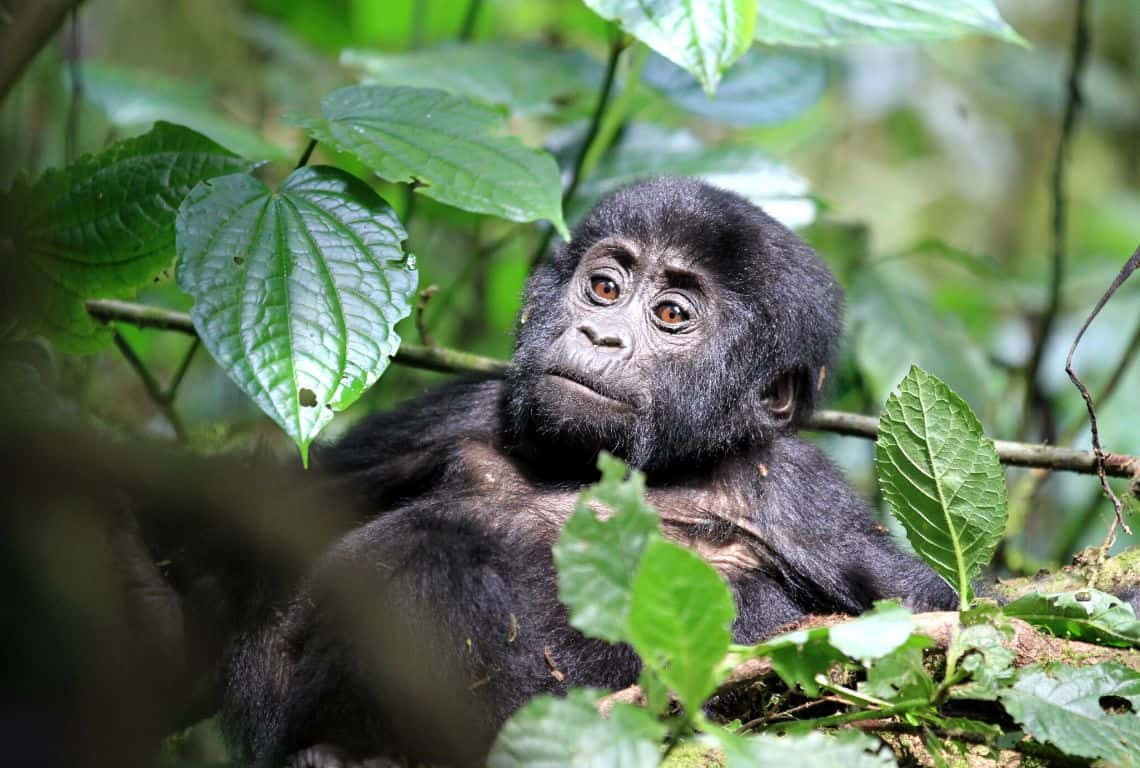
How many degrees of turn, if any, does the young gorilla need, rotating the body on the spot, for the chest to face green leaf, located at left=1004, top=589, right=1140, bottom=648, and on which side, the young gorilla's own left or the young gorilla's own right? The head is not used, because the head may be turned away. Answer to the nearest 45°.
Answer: approximately 90° to the young gorilla's own left

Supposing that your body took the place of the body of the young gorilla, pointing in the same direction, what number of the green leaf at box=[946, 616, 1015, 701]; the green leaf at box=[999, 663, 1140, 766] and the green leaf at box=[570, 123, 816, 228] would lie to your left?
2

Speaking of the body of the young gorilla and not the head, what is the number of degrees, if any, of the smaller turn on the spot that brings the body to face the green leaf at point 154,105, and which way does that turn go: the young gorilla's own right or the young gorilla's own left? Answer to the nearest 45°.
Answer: approximately 90° to the young gorilla's own right

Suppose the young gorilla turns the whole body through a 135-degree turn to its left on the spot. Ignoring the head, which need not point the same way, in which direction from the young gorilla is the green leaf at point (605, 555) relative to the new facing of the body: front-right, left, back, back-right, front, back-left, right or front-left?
right

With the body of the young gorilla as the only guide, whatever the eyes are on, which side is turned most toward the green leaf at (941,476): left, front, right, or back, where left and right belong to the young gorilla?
left

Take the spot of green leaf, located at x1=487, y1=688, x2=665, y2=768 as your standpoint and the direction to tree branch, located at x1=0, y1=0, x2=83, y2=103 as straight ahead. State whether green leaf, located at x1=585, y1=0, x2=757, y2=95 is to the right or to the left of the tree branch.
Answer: right

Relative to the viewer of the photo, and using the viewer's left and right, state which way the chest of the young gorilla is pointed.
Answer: facing the viewer and to the left of the viewer

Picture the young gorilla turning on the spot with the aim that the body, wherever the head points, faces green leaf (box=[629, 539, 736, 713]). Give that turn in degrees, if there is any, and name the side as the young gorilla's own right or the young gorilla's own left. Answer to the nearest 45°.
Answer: approximately 45° to the young gorilla's own left

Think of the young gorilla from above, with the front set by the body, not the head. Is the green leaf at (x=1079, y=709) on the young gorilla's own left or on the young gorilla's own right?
on the young gorilla's own left

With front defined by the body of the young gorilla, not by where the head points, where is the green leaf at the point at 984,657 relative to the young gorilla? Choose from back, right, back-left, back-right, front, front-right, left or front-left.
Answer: left

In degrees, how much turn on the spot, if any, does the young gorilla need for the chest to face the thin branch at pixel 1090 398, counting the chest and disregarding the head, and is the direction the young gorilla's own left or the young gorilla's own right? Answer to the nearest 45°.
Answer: approximately 135° to the young gorilla's own left

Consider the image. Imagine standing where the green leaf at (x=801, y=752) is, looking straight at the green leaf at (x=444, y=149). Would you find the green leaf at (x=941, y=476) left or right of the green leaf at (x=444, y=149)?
right

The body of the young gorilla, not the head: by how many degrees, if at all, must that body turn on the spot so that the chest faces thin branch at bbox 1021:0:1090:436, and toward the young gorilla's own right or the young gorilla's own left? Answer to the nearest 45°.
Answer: approximately 180°
